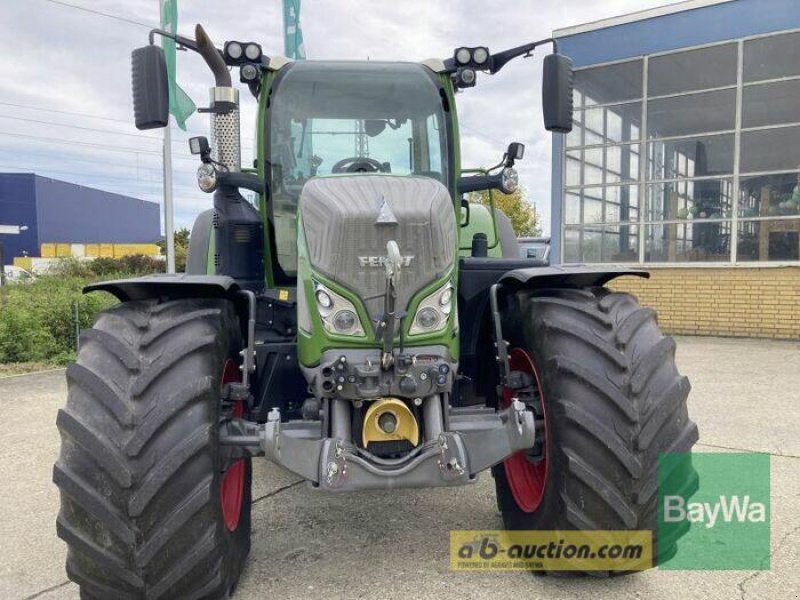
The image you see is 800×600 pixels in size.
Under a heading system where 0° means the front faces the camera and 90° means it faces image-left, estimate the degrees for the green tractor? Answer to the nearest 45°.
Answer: approximately 0°

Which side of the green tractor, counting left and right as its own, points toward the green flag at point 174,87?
back

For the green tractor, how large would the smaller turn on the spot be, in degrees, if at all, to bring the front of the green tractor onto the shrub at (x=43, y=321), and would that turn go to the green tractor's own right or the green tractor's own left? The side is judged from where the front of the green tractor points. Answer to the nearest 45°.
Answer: approximately 135° to the green tractor's own right

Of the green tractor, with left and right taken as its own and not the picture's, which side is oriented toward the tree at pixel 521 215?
back

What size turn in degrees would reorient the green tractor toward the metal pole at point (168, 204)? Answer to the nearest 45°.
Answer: approximately 180°

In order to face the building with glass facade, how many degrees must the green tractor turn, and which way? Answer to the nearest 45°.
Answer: approximately 135° to its left

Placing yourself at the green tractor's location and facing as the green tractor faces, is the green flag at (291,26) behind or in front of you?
behind
